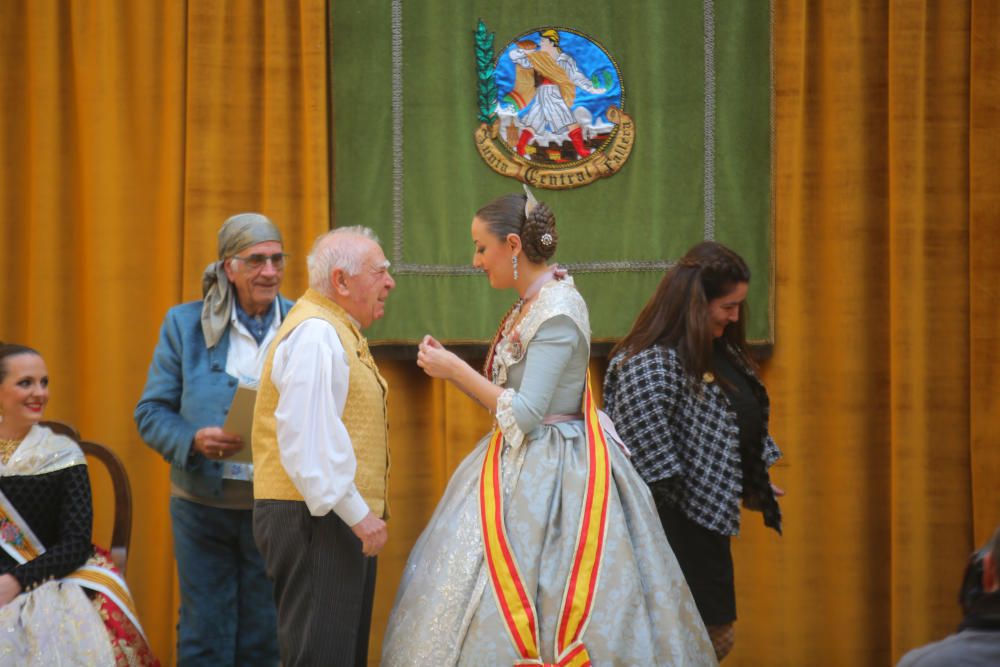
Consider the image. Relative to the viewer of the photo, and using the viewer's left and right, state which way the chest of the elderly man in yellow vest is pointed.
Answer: facing to the right of the viewer

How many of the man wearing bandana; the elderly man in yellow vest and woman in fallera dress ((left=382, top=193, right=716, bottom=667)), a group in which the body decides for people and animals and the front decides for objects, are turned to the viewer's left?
1

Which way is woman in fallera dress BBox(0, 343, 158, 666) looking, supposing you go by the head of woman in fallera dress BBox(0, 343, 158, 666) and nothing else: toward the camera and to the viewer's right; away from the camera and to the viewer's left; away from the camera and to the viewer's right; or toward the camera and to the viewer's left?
toward the camera and to the viewer's right

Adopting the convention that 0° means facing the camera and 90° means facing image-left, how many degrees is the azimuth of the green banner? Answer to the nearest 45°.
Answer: approximately 0°

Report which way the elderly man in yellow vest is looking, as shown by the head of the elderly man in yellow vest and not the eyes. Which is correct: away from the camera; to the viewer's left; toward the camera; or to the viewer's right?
to the viewer's right

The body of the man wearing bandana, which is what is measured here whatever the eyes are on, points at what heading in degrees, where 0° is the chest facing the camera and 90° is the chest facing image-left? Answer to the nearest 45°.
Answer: approximately 315°

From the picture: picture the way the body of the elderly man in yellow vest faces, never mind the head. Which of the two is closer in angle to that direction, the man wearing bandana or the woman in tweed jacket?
the woman in tweed jacket

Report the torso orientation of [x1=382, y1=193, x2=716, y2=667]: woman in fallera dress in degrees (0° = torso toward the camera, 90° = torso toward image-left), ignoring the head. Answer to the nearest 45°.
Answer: approximately 90°

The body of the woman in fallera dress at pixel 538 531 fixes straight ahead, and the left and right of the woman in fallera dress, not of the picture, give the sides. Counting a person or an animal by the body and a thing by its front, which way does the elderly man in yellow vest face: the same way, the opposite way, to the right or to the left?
the opposite way

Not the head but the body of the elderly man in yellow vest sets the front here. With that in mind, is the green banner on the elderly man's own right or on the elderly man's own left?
on the elderly man's own left
